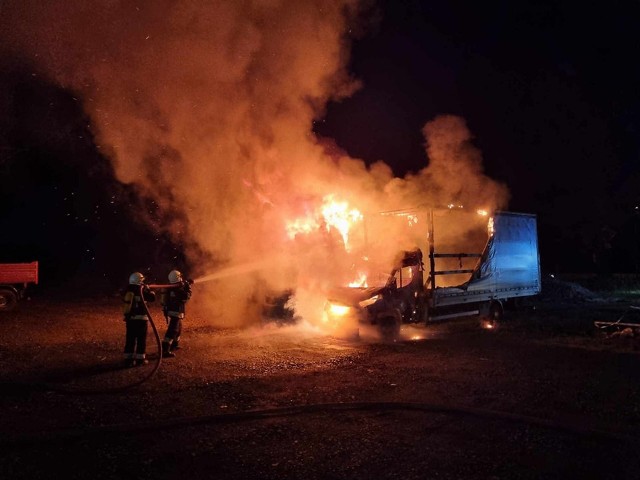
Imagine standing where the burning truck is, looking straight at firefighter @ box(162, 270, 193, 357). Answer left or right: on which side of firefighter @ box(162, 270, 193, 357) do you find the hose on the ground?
left

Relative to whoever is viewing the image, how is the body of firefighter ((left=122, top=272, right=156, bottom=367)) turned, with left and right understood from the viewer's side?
facing away from the viewer and to the right of the viewer

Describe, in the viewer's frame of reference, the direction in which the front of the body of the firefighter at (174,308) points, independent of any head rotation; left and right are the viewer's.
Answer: facing away from the viewer and to the right of the viewer

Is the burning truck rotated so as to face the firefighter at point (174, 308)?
yes

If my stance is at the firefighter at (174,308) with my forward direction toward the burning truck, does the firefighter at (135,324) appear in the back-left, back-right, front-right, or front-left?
back-right

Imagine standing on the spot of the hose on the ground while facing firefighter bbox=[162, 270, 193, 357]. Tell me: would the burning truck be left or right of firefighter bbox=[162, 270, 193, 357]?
right

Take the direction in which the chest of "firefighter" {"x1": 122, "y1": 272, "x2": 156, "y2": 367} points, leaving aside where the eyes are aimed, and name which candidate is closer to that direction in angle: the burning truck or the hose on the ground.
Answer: the burning truck

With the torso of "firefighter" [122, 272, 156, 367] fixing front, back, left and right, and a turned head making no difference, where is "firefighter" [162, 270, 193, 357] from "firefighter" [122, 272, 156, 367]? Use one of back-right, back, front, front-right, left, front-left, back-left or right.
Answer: front

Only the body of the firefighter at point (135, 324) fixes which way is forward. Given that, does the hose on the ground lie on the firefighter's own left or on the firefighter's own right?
on the firefighter's own right

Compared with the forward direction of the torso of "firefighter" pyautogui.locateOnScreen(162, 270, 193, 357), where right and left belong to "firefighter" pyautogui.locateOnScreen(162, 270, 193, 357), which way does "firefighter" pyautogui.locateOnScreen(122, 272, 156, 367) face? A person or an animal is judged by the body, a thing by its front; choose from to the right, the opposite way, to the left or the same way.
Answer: the same way

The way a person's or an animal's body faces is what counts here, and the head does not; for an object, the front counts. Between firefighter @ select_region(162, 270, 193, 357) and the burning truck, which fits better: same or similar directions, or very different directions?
very different directions

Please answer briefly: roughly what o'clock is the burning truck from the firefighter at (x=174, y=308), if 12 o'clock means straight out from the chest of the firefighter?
The burning truck is roughly at 1 o'clock from the firefighter.

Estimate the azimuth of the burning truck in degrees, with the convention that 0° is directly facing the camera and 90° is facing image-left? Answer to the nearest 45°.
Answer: approximately 45°

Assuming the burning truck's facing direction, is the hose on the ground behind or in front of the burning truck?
in front

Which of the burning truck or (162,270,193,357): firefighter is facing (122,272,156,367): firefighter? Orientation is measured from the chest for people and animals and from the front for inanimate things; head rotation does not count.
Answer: the burning truck

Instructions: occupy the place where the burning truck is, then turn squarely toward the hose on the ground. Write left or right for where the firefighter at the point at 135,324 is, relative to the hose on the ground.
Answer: right

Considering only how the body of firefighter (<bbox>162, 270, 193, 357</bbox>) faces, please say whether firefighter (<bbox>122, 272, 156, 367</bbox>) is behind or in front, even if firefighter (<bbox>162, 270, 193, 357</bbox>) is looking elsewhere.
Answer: behind
